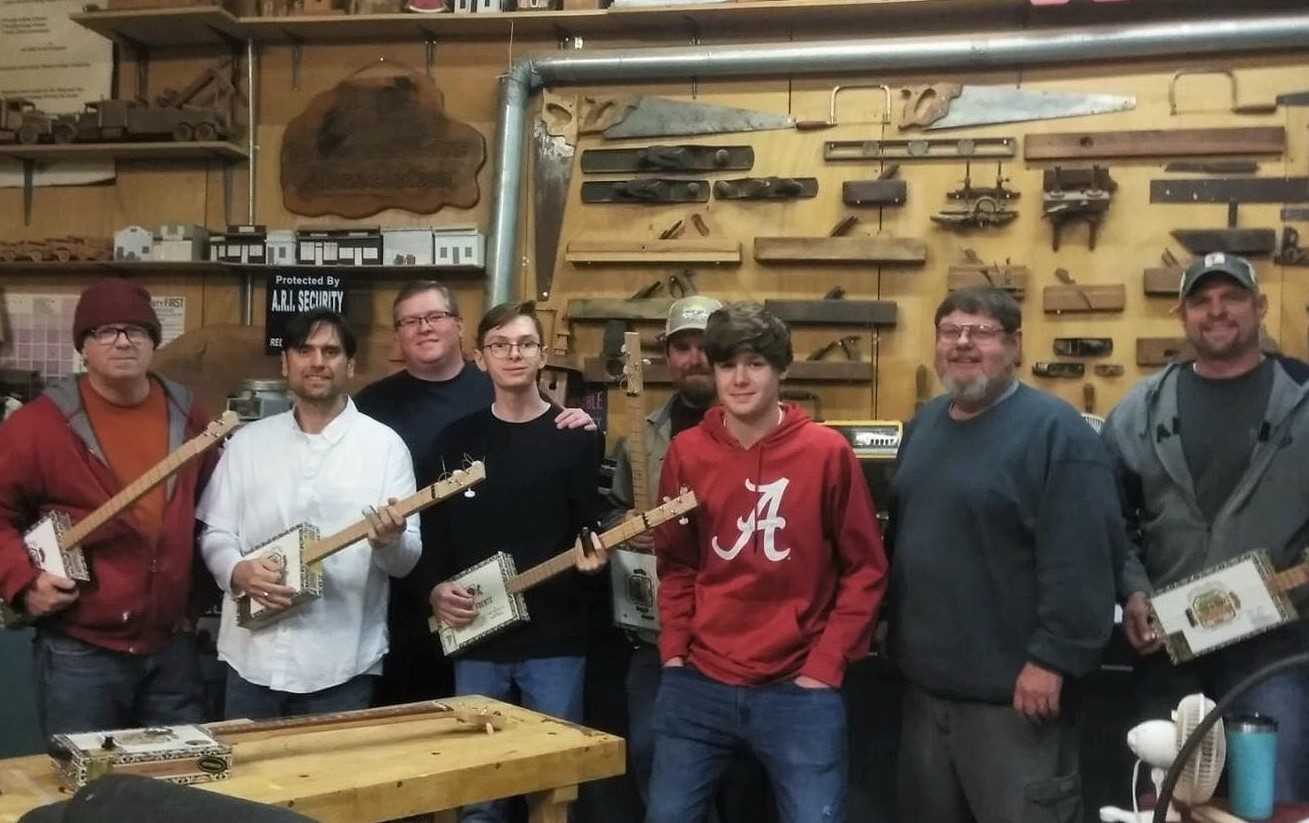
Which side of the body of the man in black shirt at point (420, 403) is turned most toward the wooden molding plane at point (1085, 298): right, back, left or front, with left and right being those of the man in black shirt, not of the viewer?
left

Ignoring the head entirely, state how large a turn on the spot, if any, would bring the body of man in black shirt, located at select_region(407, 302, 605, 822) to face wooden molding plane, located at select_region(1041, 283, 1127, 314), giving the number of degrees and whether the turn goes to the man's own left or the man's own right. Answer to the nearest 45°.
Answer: approximately 135° to the man's own left

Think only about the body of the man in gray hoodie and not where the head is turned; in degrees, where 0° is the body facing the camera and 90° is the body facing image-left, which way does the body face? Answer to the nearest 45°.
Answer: approximately 0°

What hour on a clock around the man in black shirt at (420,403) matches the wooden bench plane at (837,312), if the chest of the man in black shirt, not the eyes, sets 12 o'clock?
The wooden bench plane is roughly at 8 o'clock from the man in black shirt.

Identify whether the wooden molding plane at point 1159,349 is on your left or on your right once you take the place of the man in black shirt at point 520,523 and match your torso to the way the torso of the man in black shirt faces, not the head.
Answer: on your left

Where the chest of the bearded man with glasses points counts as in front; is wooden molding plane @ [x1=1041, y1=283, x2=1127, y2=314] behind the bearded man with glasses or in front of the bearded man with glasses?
behind

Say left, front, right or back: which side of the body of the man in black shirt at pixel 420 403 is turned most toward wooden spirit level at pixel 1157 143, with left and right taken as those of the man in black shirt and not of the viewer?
left

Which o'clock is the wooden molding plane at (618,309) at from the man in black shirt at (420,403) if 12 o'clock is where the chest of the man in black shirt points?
The wooden molding plane is roughly at 7 o'clock from the man in black shirt.
